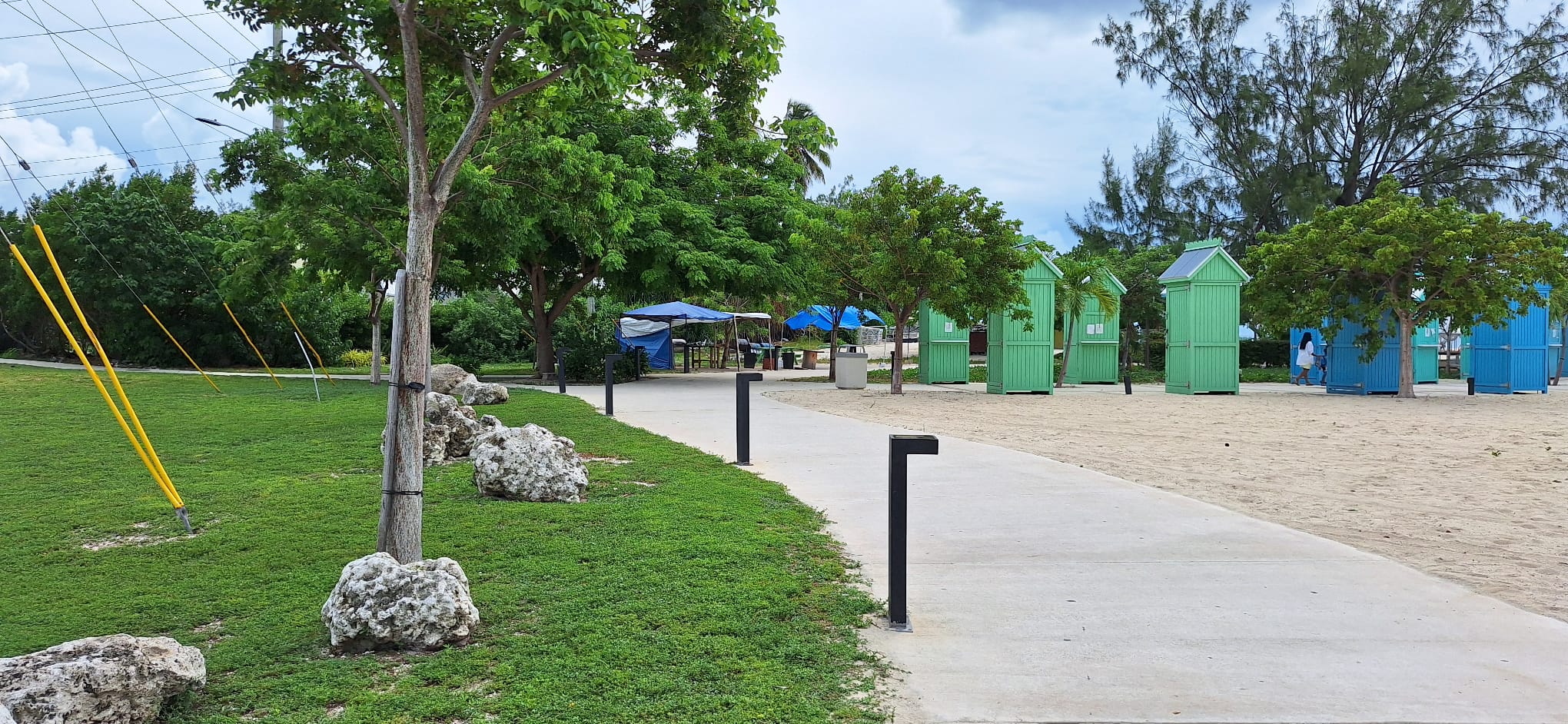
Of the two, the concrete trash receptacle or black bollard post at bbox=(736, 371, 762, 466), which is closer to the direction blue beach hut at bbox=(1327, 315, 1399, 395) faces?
the black bollard post

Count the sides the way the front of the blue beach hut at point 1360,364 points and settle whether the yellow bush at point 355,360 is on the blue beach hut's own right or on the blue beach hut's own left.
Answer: on the blue beach hut's own right

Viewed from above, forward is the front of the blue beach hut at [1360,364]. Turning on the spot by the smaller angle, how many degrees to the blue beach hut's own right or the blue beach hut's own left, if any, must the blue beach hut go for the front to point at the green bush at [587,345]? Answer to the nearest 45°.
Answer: approximately 90° to the blue beach hut's own right

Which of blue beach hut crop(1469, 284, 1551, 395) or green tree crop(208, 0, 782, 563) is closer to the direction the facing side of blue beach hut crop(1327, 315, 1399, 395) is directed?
the green tree

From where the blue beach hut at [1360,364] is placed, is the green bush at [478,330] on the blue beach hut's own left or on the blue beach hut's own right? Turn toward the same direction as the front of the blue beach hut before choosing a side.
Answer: on the blue beach hut's own right

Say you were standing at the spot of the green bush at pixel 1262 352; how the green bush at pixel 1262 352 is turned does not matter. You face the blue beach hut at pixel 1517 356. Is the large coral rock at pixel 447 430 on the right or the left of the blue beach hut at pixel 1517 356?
right

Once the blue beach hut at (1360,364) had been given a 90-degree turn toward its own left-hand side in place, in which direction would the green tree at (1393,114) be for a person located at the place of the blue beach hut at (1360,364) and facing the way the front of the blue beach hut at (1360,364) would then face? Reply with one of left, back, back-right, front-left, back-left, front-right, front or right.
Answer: left

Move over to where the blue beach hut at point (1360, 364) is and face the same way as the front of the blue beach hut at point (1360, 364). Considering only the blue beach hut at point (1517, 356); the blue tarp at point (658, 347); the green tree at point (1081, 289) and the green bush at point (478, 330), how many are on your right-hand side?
3

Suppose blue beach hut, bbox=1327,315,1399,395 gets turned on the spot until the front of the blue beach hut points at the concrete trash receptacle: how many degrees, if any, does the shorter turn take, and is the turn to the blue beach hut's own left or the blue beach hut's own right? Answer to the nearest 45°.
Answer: approximately 45° to the blue beach hut's own right

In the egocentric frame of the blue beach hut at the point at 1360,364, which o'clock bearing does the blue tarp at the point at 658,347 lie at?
The blue tarp is roughly at 3 o'clock from the blue beach hut.

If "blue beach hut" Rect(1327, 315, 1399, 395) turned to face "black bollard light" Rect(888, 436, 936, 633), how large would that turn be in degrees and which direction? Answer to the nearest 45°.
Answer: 0° — it already faces it

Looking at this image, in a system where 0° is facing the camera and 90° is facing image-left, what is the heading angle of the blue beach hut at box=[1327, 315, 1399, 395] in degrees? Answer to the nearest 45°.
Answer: approximately 0°

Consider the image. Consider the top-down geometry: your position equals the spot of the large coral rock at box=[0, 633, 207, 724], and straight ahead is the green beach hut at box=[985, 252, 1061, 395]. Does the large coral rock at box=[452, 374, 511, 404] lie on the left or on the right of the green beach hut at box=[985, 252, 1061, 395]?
left

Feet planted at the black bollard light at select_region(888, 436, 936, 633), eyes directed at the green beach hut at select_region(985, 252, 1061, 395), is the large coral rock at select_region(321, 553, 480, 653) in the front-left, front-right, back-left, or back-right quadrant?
back-left
